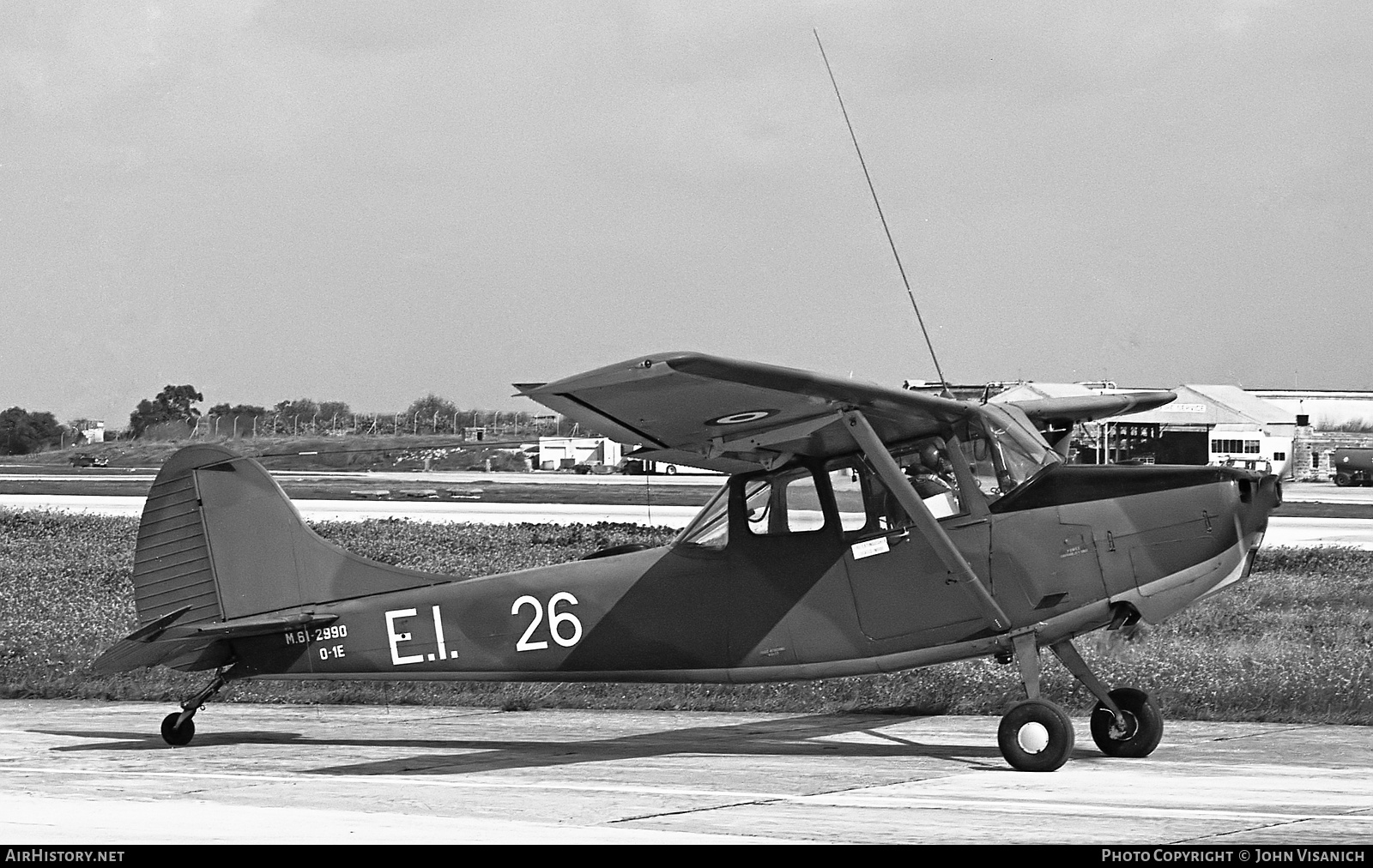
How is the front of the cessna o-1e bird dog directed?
to the viewer's right
